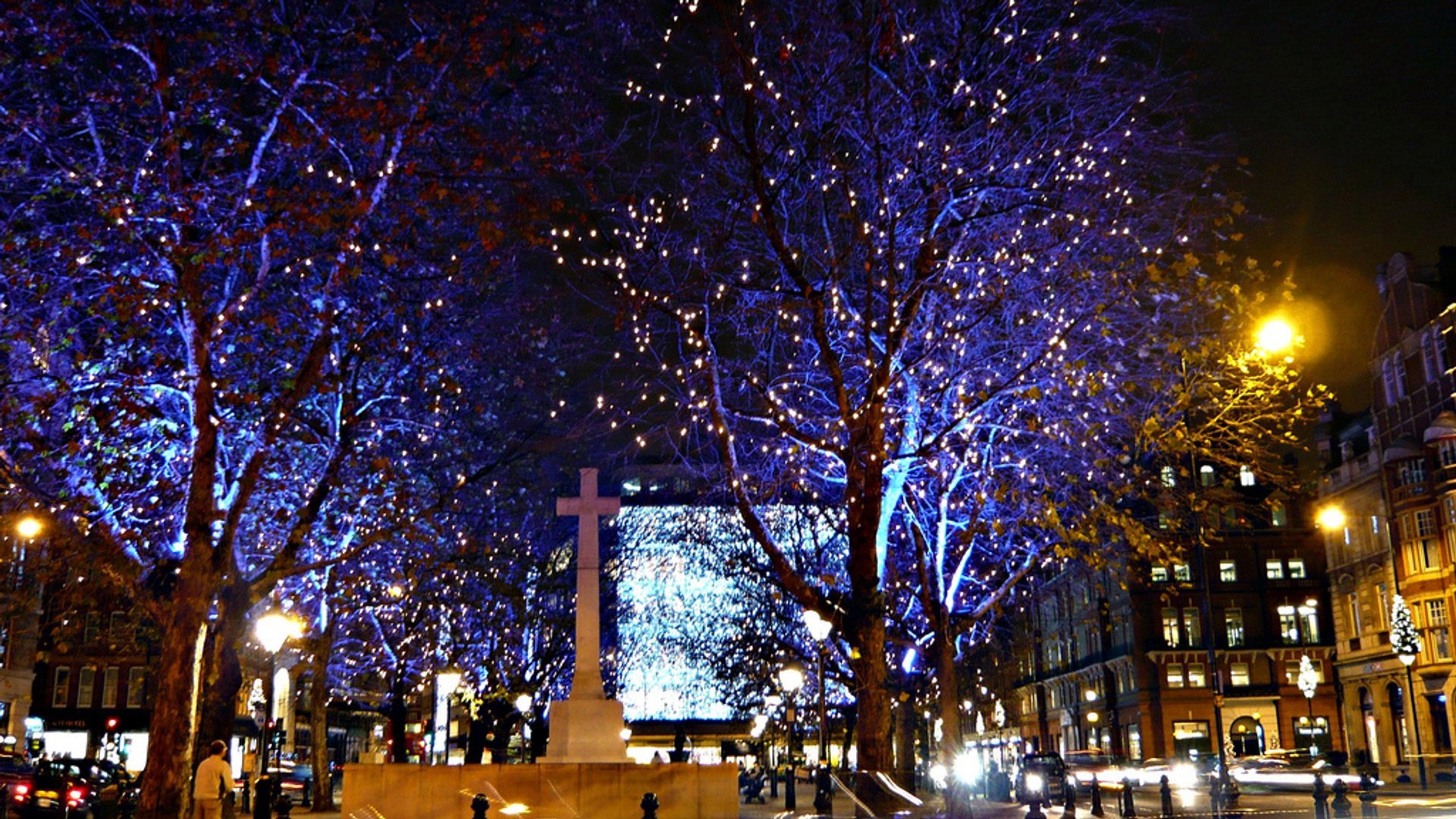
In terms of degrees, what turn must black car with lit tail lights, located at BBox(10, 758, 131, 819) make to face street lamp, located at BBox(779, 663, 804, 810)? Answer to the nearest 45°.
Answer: approximately 45° to its right

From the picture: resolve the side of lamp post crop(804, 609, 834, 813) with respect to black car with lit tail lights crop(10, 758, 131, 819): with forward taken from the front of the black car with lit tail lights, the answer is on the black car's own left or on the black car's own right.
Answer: on the black car's own right

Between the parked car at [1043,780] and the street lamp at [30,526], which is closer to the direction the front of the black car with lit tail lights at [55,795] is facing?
the street lamp

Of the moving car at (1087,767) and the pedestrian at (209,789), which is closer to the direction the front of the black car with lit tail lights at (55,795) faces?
the moving car

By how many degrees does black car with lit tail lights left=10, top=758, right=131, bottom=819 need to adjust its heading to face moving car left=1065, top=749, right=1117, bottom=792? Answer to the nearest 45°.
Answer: approximately 45° to its right

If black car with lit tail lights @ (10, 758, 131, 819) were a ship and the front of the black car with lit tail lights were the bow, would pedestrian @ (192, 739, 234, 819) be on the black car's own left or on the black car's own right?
on the black car's own right

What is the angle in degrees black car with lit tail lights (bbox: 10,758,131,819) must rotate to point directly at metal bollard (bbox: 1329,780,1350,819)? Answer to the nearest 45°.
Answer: approximately 90° to its right

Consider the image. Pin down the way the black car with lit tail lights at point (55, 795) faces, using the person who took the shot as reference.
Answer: facing away from the viewer and to the right of the viewer

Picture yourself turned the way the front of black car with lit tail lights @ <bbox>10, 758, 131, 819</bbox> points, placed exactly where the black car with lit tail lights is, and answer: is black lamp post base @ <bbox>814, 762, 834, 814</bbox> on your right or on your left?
on your right
